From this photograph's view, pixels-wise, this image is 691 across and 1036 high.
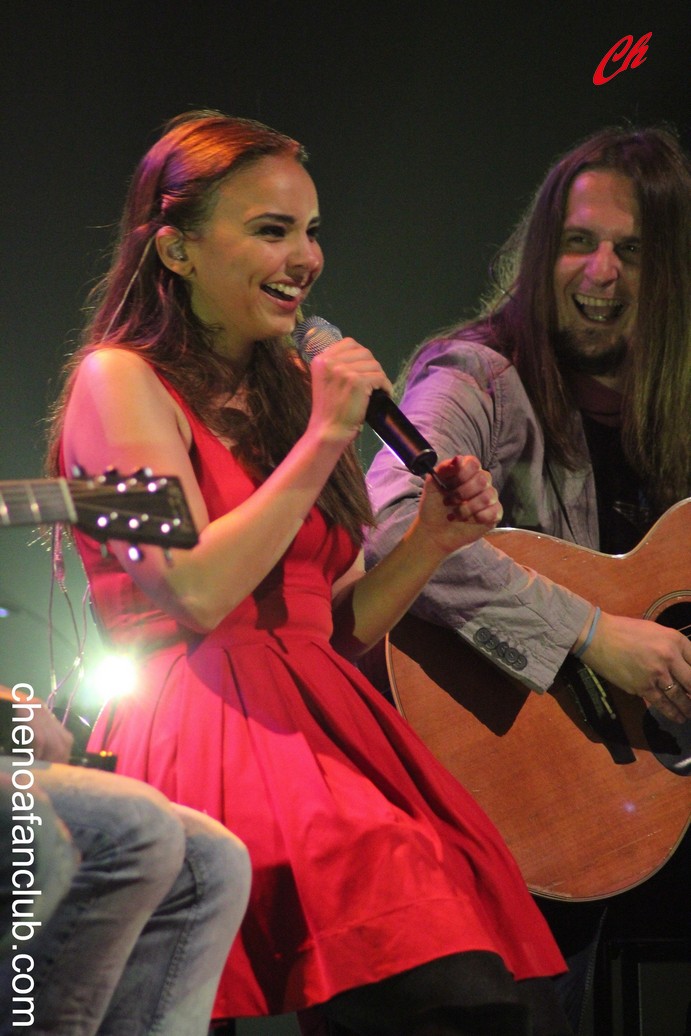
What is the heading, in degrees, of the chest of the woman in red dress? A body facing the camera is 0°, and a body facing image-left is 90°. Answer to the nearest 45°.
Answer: approximately 315°
